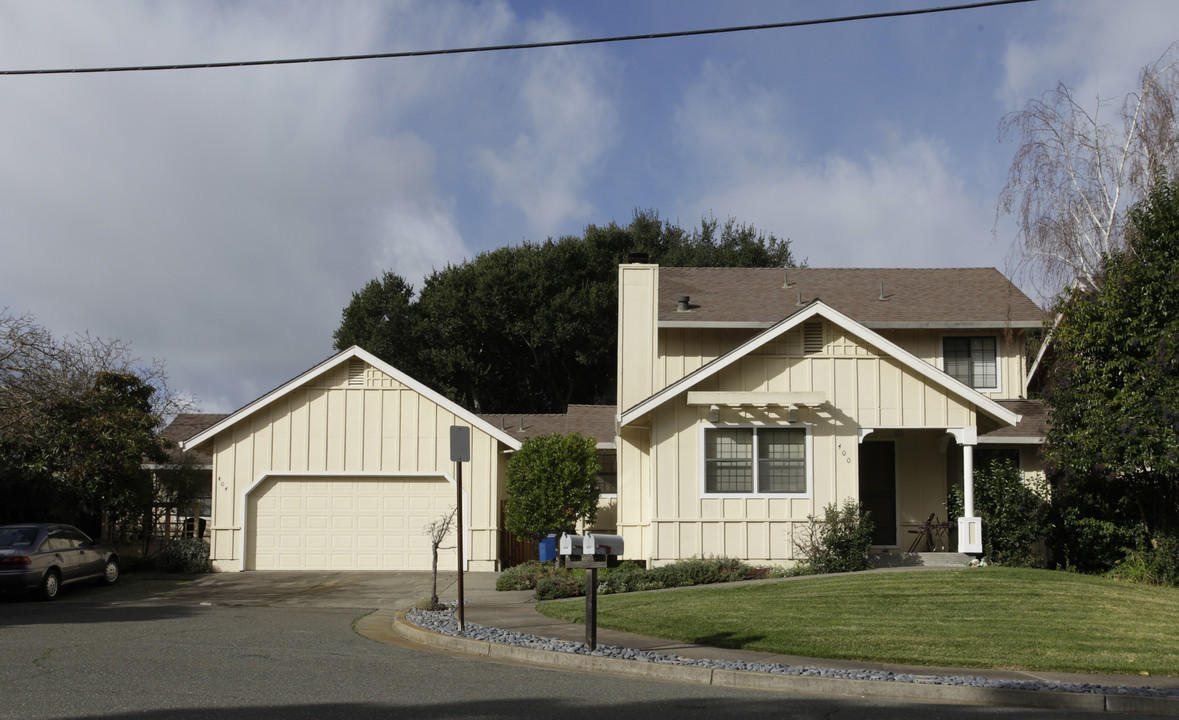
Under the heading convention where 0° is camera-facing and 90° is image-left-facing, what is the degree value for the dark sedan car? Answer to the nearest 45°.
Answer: approximately 225°

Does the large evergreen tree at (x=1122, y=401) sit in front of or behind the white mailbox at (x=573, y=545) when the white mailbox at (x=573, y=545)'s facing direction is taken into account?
behind

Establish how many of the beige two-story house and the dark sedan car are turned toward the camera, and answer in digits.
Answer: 1

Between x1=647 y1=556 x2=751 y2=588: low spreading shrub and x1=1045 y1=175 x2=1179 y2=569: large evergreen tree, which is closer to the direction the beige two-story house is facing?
the low spreading shrub

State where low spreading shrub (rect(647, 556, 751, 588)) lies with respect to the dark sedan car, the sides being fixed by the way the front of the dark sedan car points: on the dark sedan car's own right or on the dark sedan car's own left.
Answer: on the dark sedan car's own right

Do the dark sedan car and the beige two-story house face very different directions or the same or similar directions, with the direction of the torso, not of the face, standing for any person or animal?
very different directions

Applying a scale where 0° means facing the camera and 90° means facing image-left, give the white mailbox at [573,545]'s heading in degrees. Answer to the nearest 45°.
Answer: approximately 45°
